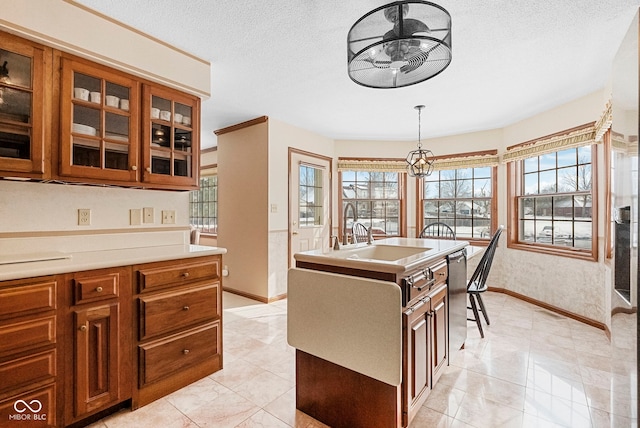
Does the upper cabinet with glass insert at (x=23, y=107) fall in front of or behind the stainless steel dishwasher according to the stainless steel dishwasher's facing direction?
behind

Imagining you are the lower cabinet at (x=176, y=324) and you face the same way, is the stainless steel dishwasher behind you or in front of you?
in front

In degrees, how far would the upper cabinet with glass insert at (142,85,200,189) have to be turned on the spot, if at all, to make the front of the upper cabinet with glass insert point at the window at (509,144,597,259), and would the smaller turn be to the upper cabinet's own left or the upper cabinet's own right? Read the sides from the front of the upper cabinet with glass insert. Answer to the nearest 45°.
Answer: approximately 45° to the upper cabinet's own left

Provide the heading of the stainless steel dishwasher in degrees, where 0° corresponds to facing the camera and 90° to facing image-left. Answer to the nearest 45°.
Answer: approximately 270°

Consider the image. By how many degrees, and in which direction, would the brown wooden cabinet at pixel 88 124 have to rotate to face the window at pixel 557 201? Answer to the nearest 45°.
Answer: approximately 45° to its left

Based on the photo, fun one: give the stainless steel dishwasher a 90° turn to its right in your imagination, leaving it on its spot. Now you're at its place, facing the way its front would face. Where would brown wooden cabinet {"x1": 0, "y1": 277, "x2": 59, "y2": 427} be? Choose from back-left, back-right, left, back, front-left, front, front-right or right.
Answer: front-right

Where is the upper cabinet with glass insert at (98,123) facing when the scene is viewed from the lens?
facing the viewer and to the right of the viewer

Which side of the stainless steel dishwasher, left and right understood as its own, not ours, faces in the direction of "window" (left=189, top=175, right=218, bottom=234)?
back

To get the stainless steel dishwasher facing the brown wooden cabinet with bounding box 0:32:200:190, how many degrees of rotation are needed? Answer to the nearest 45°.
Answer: approximately 135° to its right
